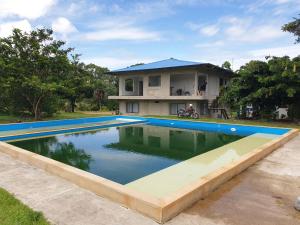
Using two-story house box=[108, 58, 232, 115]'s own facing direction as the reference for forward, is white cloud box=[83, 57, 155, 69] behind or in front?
behind

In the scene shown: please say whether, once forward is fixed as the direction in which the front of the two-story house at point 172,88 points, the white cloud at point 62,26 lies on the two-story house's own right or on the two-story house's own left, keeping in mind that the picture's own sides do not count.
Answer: on the two-story house's own right

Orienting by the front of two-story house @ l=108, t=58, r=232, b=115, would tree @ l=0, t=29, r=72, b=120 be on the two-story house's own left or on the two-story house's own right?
on the two-story house's own right

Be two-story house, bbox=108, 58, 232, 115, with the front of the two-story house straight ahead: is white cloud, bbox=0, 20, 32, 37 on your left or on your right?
on your right

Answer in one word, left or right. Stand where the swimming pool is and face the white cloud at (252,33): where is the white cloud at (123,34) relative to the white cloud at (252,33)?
left

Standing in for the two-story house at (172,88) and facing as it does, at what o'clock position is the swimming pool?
The swimming pool is roughly at 12 o'clock from the two-story house.

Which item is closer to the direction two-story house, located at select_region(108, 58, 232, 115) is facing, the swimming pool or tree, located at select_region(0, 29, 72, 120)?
the swimming pool

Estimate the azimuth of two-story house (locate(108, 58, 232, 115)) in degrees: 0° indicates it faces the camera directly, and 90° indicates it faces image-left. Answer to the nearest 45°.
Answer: approximately 0°
